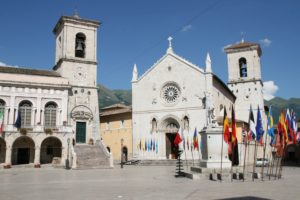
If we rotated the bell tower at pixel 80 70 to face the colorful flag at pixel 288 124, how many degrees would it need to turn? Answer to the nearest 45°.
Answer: approximately 45° to its left

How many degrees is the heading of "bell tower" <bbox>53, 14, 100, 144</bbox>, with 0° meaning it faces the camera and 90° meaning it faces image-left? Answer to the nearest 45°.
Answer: approximately 0°
